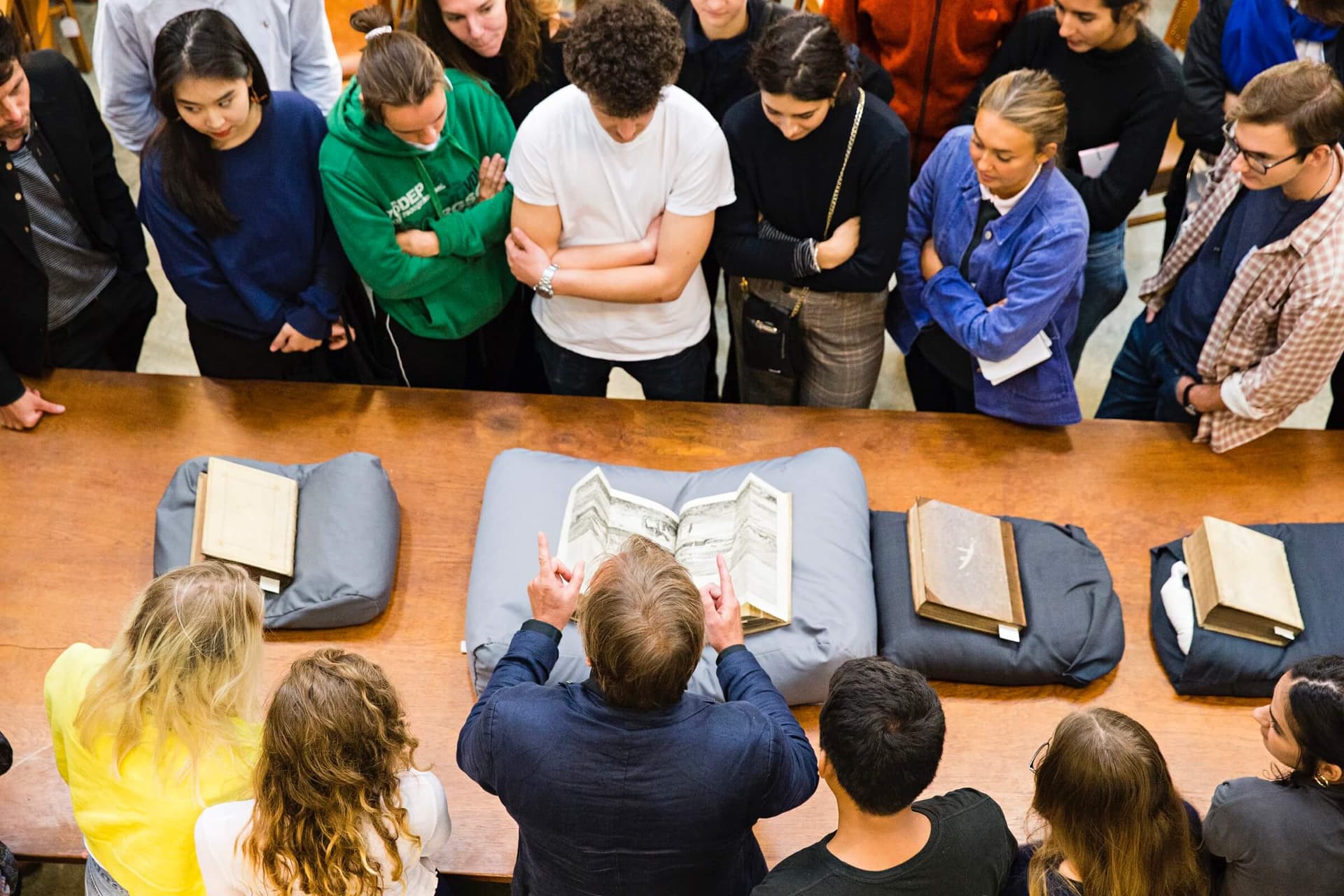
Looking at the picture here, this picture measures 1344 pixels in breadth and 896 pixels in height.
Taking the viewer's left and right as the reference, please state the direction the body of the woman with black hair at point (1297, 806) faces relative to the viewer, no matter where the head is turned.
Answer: facing away from the viewer and to the left of the viewer

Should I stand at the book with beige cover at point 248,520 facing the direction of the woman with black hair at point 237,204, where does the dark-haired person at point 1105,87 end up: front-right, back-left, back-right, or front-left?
front-right

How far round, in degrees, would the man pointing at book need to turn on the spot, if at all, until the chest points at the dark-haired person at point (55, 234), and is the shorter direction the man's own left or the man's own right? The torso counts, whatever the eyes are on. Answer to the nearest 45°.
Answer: approximately 45° to the man's own left

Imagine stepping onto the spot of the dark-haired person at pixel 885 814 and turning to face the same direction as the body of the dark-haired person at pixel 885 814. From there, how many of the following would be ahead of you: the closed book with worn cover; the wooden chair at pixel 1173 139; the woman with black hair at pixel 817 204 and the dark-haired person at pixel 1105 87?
4

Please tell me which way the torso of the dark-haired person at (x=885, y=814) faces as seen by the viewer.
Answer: away from the camera

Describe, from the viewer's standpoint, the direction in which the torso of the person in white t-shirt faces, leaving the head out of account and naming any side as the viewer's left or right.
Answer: facing the viewer

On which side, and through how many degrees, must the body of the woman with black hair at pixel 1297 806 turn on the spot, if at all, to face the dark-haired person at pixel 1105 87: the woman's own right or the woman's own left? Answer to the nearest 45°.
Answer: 0° — they already face them

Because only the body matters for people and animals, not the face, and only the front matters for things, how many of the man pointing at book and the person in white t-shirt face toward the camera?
1

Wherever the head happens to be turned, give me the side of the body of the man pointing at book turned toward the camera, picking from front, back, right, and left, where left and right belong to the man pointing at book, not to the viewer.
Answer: back

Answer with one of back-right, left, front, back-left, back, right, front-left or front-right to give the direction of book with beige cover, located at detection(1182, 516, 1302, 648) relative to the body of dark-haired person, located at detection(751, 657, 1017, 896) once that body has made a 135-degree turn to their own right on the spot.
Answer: left

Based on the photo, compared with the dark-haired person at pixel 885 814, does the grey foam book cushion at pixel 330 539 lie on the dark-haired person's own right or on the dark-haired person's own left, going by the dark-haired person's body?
on the dark-haired person's own left

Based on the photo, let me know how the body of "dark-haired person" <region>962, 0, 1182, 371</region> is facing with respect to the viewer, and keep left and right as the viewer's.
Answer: facing the viewer and to the left of the viewer

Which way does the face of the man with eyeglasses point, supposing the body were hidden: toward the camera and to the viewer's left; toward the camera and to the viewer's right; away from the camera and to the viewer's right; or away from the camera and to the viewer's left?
toward the camera and to the viewer's left

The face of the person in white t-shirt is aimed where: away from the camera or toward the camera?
toward the camera

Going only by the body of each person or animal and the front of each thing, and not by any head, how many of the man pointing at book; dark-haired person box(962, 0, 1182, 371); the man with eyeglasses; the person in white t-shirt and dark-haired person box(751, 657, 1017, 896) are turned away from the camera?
2
